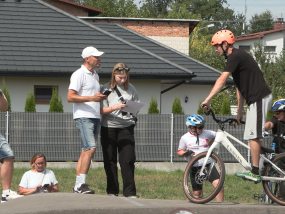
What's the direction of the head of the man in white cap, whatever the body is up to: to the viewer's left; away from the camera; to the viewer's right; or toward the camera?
to the viewer's right

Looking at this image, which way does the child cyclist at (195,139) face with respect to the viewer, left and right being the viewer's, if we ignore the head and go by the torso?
facing the viewer

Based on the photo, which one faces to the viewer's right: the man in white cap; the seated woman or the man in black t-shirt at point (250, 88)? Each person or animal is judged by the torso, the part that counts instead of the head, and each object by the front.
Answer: the man in white cap

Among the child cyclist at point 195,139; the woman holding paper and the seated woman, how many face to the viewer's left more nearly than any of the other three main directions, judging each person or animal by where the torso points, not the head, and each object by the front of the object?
0

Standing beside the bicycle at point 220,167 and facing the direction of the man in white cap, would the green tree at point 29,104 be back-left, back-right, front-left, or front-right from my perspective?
front-right

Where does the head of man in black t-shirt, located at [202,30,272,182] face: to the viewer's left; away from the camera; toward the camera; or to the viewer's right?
to the viewer's left

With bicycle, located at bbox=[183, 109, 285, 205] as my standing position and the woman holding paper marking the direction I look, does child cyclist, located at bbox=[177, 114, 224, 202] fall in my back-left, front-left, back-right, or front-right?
front-right

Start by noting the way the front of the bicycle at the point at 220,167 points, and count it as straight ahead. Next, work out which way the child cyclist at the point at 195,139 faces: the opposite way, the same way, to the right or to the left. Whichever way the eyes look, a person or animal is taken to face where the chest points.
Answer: to the left

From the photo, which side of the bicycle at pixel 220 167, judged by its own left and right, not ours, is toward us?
left

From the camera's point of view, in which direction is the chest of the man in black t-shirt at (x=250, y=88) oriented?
to the viewer's left

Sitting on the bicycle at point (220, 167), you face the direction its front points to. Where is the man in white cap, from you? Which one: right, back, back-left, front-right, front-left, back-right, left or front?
front

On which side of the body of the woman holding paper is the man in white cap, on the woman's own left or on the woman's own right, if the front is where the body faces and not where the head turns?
on the woman's own right

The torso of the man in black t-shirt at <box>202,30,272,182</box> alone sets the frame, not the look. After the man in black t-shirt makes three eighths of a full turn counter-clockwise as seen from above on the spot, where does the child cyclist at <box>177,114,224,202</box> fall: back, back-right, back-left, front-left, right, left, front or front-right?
back

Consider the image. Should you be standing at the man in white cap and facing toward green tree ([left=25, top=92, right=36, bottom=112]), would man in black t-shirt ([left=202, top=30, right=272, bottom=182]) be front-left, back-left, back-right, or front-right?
back-right

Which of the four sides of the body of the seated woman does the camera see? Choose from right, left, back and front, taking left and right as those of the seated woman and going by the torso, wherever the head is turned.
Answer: front

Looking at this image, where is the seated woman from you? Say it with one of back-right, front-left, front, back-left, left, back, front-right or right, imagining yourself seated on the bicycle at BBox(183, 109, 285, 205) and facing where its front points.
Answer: front

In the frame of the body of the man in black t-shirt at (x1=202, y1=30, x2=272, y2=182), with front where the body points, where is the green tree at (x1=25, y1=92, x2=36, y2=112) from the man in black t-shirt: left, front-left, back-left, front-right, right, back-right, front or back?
front-right

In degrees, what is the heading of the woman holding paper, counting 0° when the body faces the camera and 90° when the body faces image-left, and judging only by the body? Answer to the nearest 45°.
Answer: approximately 0°
